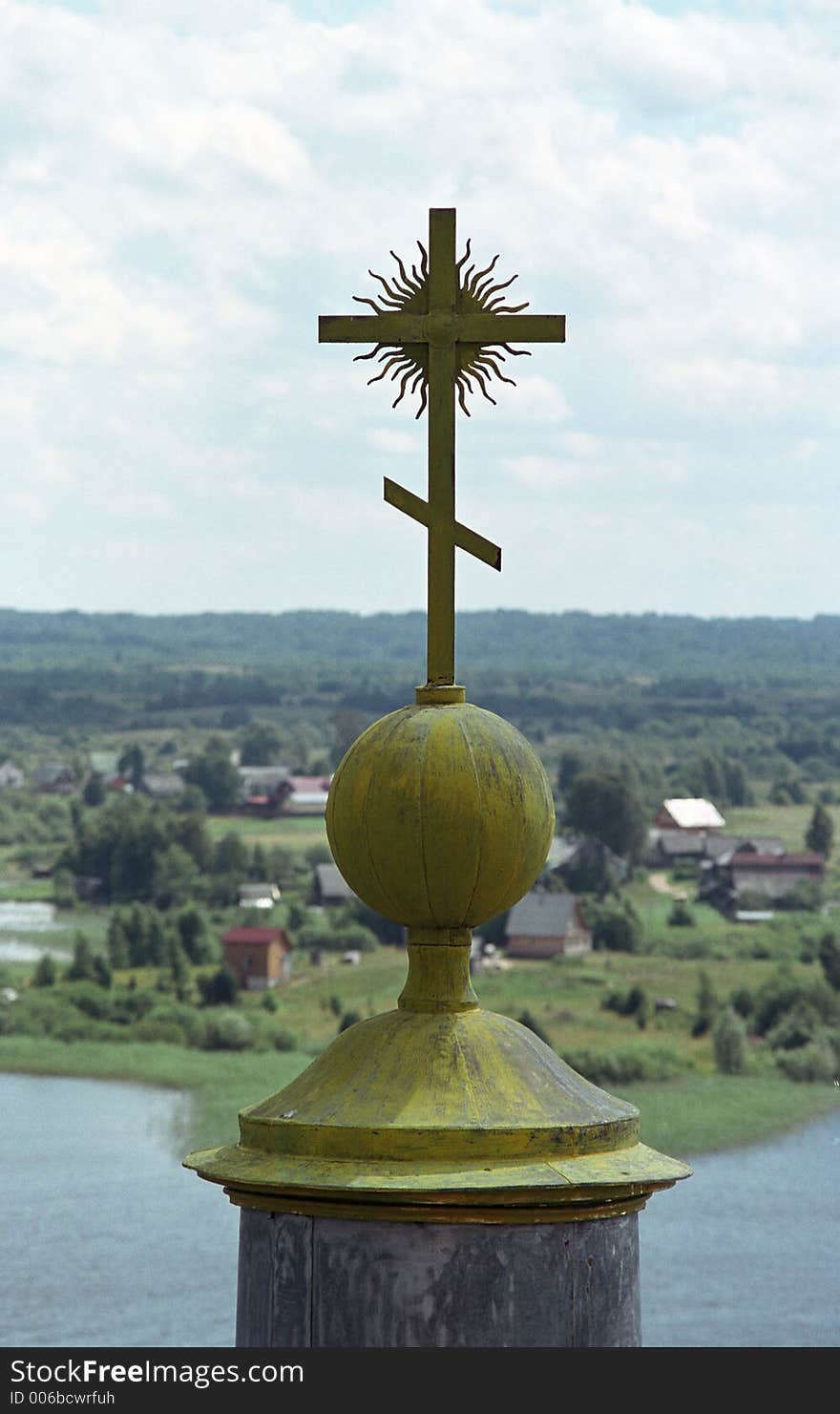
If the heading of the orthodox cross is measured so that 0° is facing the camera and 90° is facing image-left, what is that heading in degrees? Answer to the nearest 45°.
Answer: approximately 0°
